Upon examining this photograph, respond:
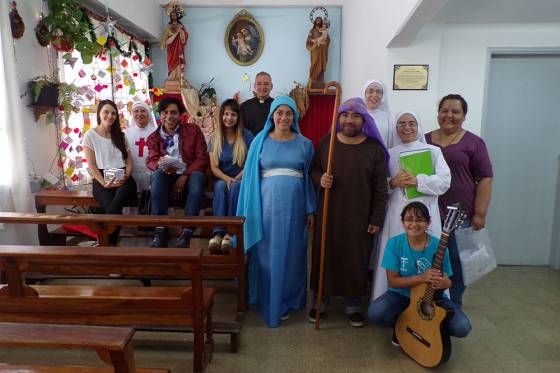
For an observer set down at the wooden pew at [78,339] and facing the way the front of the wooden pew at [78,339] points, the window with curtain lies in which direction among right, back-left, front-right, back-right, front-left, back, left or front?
front

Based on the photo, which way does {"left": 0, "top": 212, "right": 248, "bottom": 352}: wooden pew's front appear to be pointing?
away from the camera

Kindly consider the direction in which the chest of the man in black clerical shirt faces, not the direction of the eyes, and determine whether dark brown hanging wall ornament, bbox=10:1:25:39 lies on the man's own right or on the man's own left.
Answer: on the man's own right

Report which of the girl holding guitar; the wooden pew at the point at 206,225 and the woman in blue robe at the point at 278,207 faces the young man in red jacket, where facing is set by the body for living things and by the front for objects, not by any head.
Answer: the wooden pew

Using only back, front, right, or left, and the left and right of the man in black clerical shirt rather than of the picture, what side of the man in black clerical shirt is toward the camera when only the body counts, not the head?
front

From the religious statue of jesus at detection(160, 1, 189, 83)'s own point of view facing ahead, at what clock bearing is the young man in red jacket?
The young man in red jacket is roughly at 12 o'clock from the religious statue of jesus.

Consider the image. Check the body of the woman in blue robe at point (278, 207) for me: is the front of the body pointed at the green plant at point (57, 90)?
no

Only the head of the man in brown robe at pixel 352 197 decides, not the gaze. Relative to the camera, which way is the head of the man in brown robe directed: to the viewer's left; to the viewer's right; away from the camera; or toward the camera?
toward the camera

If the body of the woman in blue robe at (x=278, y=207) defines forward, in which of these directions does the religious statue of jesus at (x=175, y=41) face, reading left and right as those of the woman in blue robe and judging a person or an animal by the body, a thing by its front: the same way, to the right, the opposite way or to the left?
the same way

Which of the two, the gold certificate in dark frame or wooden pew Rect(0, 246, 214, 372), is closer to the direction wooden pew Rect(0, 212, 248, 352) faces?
the gold certificate in dark frame

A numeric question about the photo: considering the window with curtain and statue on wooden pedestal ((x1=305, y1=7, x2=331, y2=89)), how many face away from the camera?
0

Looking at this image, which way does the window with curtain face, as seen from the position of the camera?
facing the viewer and to the right of the viewer

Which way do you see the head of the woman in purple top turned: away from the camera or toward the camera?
toward the camera

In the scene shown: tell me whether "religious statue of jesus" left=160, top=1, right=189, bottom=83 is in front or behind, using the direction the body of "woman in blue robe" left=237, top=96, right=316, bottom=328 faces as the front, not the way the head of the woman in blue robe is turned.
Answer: behind

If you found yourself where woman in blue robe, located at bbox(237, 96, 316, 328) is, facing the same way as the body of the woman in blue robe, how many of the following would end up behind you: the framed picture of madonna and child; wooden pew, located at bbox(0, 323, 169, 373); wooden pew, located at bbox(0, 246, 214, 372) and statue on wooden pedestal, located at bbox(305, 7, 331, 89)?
2

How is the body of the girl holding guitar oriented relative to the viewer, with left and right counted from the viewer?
facing the viewer

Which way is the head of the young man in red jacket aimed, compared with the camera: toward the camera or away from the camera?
toward the camera

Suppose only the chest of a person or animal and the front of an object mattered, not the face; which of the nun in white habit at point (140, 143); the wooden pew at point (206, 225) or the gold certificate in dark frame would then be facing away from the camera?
the wooden pew

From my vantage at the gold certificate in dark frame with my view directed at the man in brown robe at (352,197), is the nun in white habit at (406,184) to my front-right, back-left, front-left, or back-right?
front-left

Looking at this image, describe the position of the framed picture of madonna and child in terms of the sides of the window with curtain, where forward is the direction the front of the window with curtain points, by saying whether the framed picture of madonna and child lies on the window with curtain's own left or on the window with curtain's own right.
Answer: on the window with curtain's own left

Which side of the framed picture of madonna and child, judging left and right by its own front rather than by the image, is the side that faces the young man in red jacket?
front

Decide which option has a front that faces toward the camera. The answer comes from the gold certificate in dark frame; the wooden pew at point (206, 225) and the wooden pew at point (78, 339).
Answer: the gold certificate in dark frame

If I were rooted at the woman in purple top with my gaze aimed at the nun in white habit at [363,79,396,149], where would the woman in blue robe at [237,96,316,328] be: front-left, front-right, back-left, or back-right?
front-left
